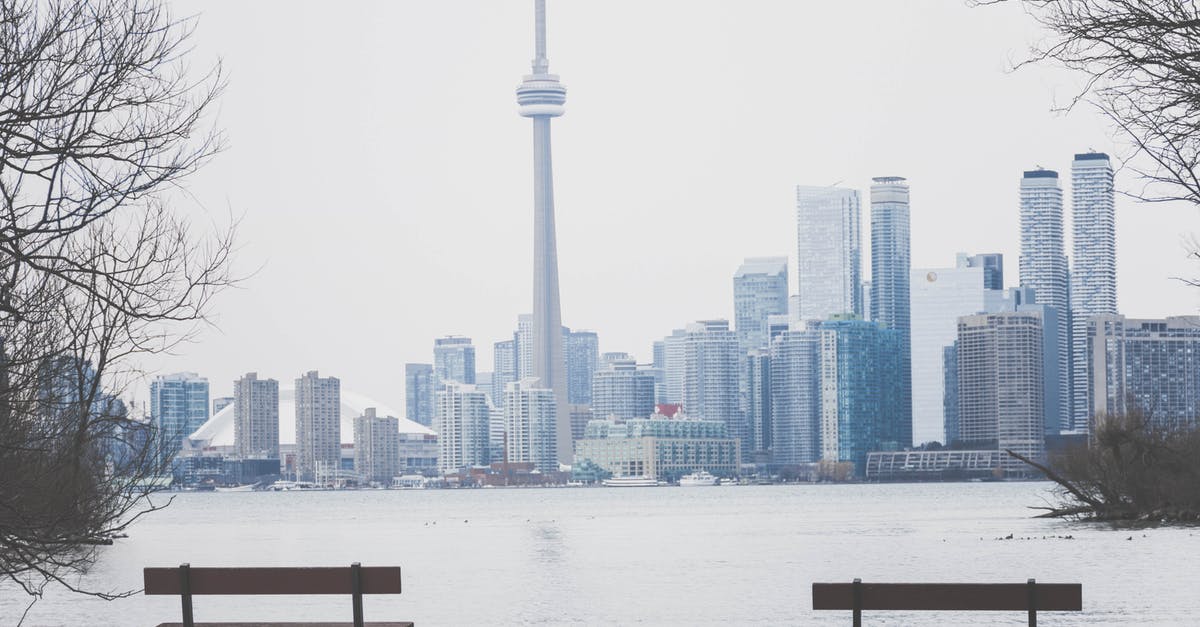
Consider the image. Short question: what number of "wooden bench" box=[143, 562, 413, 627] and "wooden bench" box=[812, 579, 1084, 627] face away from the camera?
2

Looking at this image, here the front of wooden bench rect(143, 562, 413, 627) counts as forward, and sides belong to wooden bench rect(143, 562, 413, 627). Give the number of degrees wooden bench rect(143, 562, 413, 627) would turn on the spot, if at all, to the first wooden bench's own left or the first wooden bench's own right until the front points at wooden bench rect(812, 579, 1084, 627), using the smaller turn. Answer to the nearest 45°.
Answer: approximately 135° to the first wooden bench's own right

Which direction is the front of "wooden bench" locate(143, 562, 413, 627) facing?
away from the camera

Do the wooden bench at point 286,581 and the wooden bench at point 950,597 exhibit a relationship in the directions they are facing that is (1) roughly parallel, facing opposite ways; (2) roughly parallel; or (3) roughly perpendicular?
roughly parallel

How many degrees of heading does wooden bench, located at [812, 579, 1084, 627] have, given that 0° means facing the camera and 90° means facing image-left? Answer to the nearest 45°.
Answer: approximately 180°

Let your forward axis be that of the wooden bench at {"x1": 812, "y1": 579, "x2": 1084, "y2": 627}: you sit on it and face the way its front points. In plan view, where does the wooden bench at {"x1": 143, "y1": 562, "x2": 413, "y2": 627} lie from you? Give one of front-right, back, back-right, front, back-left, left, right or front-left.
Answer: left
